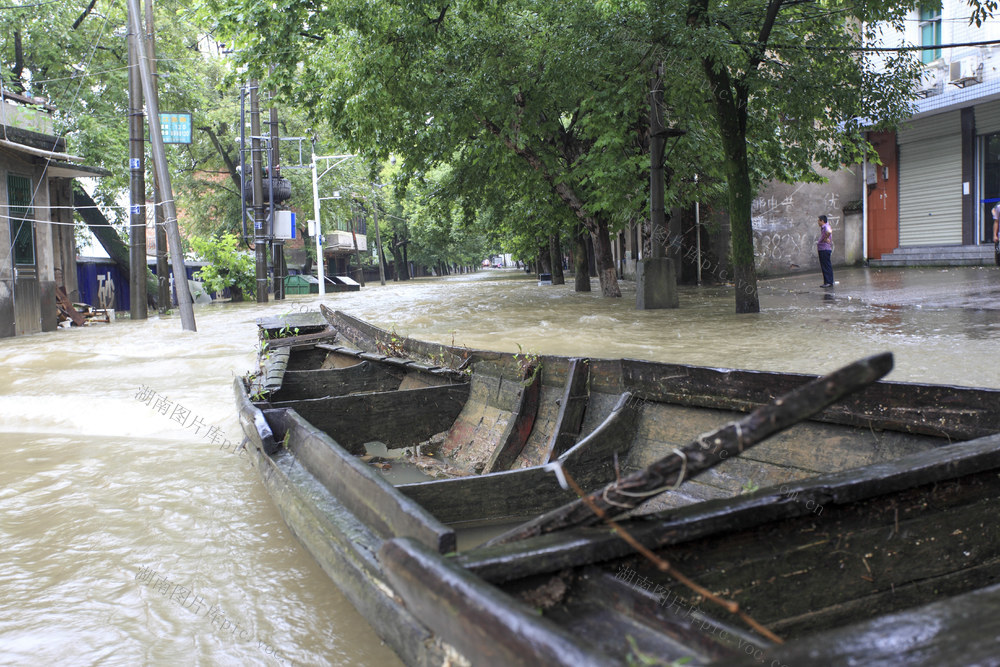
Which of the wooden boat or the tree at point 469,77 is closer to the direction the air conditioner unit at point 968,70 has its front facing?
the tree

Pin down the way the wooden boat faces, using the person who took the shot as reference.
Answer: facing away from the viewer and to the left of the viewer

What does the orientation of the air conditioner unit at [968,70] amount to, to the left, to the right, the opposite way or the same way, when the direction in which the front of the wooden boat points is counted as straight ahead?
to the left

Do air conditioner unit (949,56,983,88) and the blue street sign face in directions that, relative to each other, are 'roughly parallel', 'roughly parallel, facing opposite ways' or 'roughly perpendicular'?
roughly perpendicular

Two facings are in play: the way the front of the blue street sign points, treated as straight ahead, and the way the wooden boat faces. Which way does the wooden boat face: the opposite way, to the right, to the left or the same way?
the opposite way

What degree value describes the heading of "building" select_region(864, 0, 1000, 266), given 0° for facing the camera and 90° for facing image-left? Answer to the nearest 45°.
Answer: approximately 45°

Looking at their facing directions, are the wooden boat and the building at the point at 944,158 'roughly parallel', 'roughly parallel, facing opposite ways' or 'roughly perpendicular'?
roughly perpendicular

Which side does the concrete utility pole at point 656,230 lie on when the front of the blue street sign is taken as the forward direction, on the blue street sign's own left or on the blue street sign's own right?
on the blue street sign's own left
